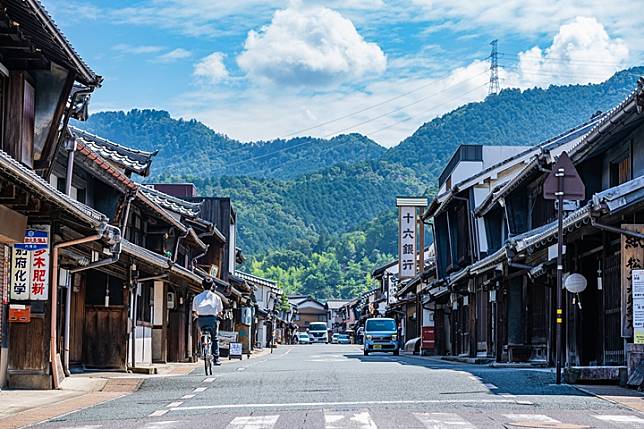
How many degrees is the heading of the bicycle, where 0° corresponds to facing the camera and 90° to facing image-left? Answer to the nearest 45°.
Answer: approximately 180°

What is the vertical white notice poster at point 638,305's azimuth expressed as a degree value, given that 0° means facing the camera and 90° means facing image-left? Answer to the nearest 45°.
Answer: approximately 0°

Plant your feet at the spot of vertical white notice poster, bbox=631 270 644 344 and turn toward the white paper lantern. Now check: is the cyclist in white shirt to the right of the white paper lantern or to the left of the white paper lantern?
left

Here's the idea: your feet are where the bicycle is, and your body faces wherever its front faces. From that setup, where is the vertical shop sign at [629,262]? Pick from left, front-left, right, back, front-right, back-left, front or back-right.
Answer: back-right

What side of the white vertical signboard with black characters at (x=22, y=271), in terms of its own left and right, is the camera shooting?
front

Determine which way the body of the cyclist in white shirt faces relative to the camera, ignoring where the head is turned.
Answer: away from the camera

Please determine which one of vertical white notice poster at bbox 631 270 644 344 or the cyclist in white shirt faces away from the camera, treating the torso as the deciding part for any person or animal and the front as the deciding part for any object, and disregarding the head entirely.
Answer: the cyclist in white shirt

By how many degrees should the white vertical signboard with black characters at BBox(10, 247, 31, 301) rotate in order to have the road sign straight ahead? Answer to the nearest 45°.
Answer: approximately 90° to its left

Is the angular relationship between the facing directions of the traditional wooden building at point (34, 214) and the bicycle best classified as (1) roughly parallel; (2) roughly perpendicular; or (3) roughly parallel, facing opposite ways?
roughly perpendicular

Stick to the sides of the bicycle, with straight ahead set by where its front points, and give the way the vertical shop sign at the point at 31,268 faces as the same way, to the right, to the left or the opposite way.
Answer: the opposite way

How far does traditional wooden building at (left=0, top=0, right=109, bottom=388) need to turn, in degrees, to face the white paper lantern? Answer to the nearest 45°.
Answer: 0° — it already faces it

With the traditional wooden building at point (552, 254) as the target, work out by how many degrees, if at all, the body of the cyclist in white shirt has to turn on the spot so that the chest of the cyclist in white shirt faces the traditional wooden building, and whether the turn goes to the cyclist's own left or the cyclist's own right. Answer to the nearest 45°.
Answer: approximately 90° to the cyclist's own right

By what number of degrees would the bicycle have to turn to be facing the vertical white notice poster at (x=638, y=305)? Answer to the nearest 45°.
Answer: approximately 135° to its right

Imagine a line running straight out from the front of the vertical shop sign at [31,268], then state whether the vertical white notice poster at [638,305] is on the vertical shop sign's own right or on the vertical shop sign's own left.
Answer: on the vertical shop sign's own left

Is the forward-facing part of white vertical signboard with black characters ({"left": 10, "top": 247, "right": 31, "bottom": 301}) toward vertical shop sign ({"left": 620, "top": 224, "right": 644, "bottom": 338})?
no

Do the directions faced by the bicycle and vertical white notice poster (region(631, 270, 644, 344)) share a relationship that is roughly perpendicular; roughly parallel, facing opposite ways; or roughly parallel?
roughly parallel, facing opposite ways

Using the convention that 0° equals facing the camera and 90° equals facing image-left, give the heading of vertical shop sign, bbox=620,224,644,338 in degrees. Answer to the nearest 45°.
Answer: approximately 0°

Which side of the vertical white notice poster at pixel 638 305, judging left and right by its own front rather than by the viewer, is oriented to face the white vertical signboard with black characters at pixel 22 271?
right
